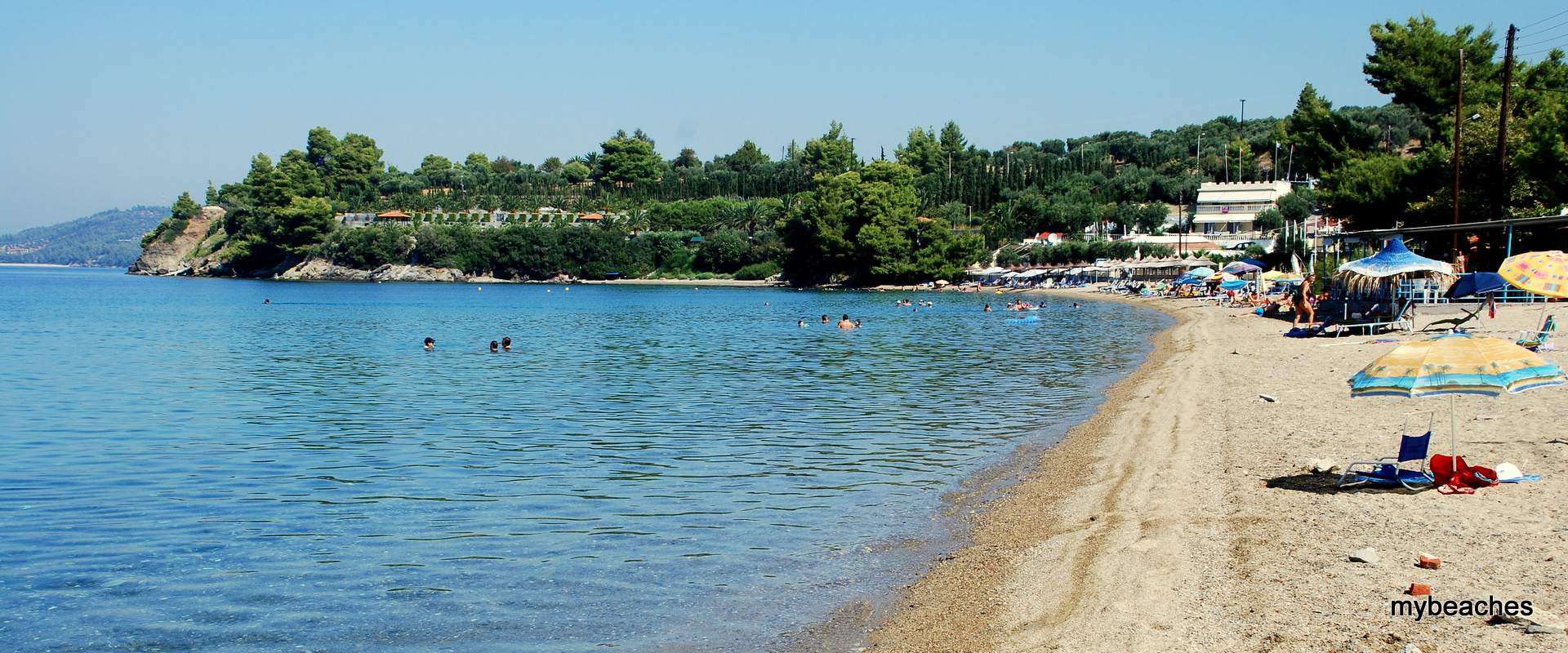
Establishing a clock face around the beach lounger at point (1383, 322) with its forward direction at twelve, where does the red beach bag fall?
The red beach bag is roughly at 9 o'clock from the beach lounger.

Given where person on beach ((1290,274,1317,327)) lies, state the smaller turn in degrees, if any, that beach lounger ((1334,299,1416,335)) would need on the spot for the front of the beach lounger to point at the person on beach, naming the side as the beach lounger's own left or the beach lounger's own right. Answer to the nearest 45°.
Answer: approximately 45° to the beach lounger's own right

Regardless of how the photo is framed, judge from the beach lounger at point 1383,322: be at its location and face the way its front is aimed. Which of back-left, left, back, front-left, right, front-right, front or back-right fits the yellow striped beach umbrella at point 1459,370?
left

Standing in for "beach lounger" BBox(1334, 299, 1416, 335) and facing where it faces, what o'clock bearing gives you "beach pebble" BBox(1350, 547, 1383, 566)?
The beach pebble is roughly at 9 o'clock from the beach lounger.

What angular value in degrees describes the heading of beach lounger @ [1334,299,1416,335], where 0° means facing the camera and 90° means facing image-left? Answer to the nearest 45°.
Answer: approximately 90°

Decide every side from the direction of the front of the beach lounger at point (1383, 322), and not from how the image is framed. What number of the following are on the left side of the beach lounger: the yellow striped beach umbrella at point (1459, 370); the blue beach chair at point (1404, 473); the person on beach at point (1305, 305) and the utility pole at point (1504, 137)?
2

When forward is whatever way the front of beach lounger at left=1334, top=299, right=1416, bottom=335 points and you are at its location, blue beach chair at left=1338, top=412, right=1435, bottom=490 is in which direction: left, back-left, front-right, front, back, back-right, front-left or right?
left
